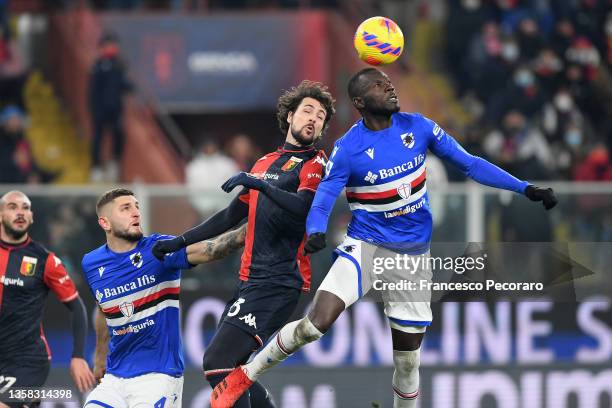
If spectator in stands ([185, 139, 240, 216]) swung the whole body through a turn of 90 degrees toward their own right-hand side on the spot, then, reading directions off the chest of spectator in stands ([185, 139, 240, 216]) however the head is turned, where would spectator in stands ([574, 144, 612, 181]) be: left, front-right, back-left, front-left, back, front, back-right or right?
back

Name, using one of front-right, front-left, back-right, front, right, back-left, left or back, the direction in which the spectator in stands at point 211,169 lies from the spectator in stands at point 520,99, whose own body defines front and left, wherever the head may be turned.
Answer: front-right

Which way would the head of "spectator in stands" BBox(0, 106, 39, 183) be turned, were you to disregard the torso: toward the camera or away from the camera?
toward the camera

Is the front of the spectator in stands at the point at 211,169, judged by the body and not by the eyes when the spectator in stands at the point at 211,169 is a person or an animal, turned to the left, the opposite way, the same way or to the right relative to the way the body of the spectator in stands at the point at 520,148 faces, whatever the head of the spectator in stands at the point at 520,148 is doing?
the same way

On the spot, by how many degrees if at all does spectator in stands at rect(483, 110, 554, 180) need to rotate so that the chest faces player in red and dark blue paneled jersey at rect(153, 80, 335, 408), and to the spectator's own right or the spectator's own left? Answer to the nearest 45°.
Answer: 0° — they already face them

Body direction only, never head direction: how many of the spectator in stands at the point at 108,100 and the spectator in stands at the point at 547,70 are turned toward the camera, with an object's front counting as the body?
2

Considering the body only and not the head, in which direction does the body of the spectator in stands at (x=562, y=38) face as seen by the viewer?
toward the camera

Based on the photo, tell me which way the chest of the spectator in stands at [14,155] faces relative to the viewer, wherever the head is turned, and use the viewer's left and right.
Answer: facing the viewer

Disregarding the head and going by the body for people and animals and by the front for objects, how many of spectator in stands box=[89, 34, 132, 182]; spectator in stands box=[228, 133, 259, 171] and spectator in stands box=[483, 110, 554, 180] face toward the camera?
3

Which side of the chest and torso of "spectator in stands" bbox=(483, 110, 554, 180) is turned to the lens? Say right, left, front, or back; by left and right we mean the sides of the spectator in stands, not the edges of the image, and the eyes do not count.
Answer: front

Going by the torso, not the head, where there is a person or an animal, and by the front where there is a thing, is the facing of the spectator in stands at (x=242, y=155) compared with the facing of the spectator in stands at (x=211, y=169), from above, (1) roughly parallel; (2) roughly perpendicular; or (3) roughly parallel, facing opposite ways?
roughly parallel
